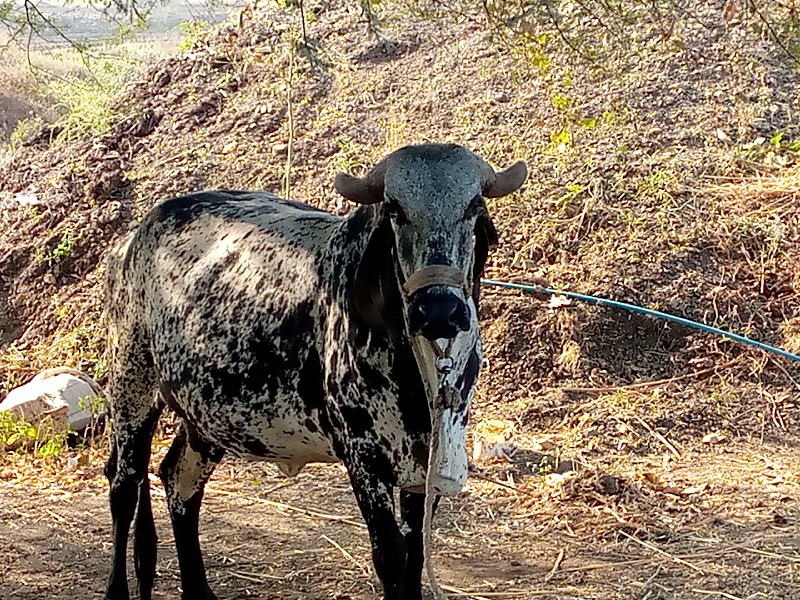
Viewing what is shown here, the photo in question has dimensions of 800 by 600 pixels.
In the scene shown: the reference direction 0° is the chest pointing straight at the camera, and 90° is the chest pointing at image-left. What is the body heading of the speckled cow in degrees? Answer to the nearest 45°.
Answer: approximately 315°

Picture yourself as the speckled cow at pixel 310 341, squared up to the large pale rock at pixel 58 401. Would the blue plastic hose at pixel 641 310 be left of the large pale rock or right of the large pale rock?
right

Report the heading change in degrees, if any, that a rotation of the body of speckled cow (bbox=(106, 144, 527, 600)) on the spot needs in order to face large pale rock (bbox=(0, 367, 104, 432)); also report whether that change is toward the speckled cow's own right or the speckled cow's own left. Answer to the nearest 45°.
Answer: approximately 180°

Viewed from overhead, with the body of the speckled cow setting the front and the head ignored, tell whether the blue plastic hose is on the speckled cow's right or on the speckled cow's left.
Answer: on the speckled cow's left

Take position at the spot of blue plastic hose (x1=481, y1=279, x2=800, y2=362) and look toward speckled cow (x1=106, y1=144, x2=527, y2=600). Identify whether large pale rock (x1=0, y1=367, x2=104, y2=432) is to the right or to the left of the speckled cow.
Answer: right
